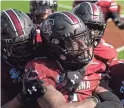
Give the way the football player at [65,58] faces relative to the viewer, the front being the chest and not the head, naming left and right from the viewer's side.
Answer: facing the viewer and to the right of the viewer

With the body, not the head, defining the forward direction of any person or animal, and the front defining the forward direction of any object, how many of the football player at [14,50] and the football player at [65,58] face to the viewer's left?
0
